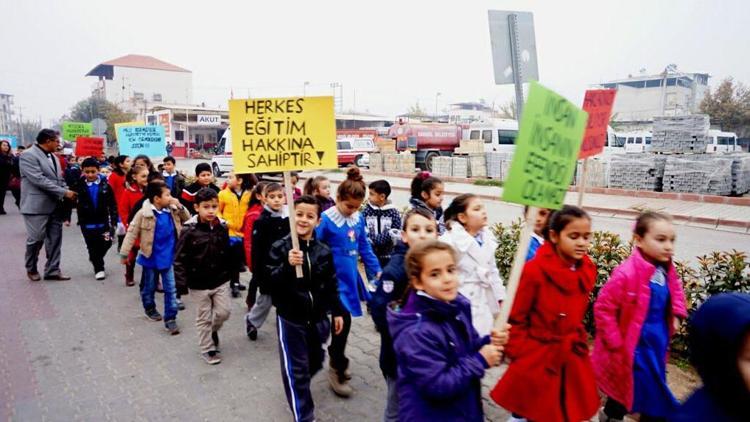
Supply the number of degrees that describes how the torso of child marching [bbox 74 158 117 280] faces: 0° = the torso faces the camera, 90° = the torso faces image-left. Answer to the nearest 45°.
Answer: approximately 0°

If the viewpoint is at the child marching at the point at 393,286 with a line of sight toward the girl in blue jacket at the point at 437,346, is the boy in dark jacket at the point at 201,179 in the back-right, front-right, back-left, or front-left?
back-right

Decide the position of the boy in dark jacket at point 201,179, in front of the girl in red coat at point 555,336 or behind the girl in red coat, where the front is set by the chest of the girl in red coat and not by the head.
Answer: behind

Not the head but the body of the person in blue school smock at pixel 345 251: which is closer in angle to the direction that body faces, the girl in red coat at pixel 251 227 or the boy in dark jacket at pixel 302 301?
the boy in dark jacket

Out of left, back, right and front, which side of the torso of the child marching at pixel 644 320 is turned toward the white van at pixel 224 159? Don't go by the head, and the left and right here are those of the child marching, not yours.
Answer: back

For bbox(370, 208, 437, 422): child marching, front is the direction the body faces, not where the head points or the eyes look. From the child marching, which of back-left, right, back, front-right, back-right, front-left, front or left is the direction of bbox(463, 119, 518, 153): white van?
back-left
